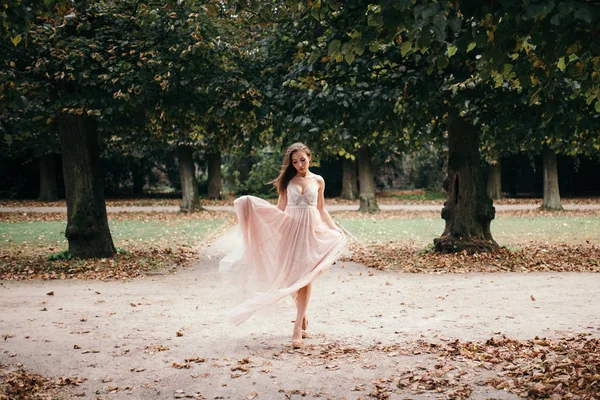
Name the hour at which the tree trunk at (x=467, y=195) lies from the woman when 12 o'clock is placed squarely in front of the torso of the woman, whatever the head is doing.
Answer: The tree trunk is roughly at 7 o'clock from the woman.

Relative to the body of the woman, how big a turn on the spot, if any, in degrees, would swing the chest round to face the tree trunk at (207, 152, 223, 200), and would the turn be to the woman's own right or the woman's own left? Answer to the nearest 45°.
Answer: approximately 180°

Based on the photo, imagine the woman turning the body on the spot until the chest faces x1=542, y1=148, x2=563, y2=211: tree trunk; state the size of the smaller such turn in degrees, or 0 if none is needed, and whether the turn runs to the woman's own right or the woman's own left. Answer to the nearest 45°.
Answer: approximately 135° to the woman's own left

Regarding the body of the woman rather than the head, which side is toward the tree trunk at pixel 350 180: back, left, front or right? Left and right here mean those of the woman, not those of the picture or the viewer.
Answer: back

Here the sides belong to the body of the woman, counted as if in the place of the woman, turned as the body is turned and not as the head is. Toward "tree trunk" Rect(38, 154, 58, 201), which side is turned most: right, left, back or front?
back

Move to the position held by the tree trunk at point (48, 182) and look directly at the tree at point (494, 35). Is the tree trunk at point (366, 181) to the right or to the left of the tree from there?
left

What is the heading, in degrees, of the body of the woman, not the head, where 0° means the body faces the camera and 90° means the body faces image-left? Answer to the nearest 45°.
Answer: approximately 0°

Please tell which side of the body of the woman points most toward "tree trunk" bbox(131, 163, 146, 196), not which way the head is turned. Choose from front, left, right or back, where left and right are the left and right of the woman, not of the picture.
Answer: back
